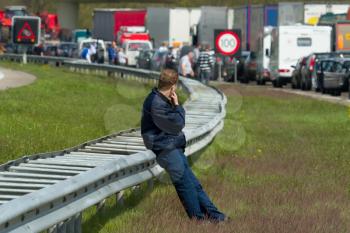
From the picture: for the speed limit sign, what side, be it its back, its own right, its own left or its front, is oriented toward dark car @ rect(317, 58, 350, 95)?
left

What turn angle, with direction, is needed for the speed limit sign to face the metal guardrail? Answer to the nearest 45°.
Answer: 0° — it already faces it

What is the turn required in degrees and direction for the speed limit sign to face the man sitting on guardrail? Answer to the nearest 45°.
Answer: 0° — it already faces them

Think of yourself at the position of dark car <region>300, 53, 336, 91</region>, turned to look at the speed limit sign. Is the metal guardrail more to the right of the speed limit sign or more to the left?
left

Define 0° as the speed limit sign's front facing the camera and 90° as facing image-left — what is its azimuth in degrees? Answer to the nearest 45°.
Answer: approximately 0°

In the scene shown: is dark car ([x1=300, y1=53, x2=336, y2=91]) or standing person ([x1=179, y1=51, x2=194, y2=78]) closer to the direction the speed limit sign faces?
the standing person
